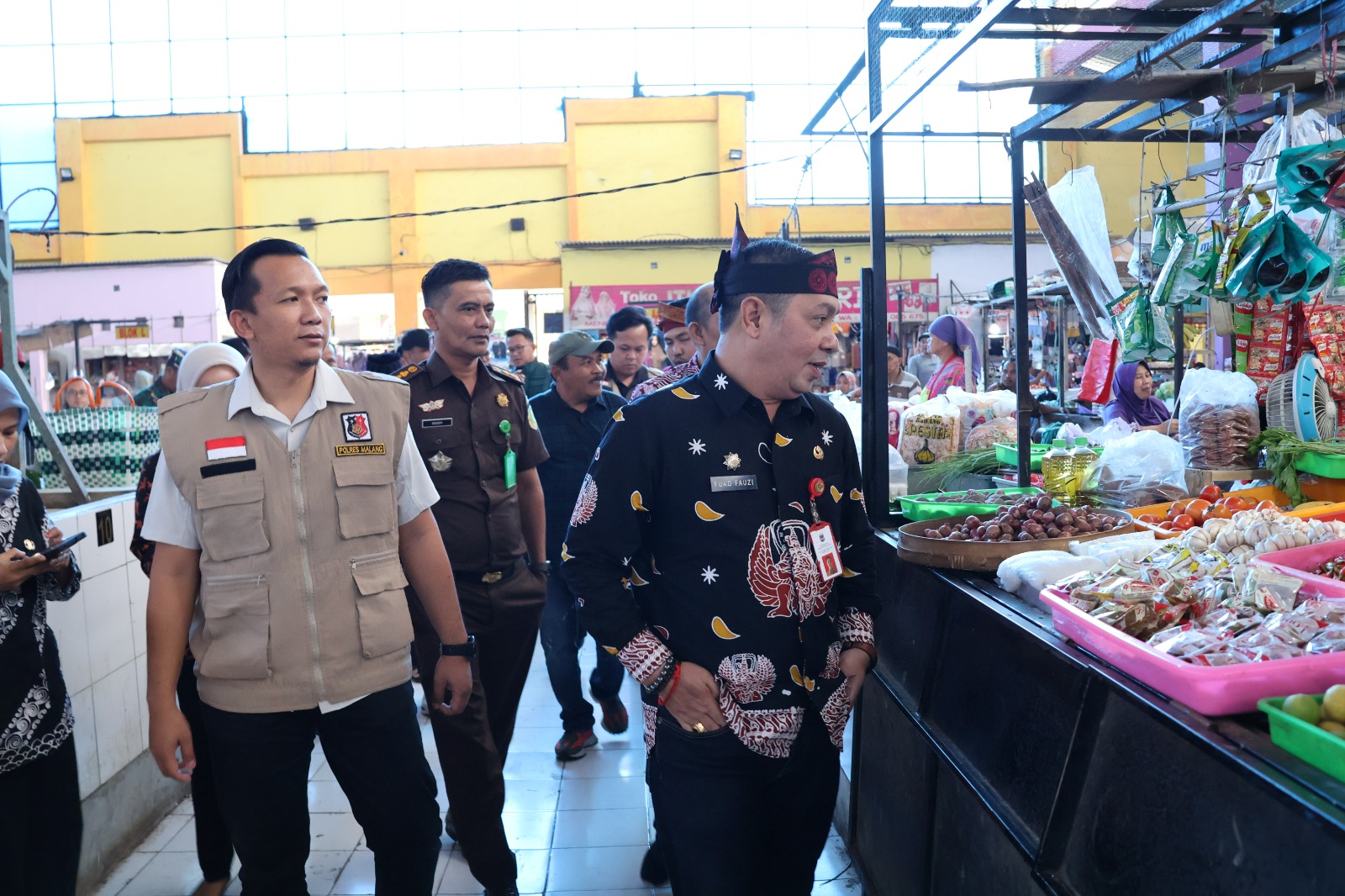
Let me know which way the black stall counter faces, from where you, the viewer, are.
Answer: facing the viewer and to the left of the viewer

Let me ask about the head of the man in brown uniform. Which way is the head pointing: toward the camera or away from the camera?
toward the camera

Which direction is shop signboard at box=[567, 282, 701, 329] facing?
toward the camera

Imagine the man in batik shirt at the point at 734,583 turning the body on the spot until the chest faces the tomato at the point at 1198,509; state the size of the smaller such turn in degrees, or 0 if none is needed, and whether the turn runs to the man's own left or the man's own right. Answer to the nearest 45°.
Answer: approximately 90° to the man's own left

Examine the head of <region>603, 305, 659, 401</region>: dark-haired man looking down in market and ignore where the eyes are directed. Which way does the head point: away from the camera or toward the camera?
toward the camera

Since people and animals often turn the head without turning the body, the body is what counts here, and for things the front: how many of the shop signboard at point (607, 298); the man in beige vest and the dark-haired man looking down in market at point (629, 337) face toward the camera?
3

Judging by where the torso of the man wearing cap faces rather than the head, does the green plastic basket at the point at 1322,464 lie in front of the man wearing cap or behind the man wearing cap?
in front

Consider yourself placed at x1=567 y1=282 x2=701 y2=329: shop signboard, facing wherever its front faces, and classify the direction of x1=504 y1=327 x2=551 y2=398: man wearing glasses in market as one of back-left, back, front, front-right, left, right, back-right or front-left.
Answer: front

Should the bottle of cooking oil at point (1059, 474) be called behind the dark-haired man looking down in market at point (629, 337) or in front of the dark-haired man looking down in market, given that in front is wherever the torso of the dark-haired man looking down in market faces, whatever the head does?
in front

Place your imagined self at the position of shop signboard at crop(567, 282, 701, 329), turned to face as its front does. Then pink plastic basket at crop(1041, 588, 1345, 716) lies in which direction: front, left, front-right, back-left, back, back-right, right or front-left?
front

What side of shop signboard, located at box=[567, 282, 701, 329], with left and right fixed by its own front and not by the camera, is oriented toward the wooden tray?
front

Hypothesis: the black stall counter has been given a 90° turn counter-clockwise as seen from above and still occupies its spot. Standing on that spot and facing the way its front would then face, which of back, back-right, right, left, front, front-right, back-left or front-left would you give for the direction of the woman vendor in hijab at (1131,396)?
back-left

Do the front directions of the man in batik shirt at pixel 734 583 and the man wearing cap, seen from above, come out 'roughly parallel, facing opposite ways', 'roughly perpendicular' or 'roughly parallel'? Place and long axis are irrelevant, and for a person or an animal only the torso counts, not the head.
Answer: roughly parallel

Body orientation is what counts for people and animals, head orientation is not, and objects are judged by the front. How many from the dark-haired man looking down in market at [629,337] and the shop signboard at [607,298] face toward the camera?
2

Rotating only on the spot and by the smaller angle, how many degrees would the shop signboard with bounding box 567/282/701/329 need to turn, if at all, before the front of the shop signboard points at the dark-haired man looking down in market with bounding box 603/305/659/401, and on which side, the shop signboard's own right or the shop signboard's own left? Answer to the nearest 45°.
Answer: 0° — it already faces them

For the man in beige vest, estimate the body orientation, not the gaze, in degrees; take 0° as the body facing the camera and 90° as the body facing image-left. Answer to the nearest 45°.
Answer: approximately 0°
